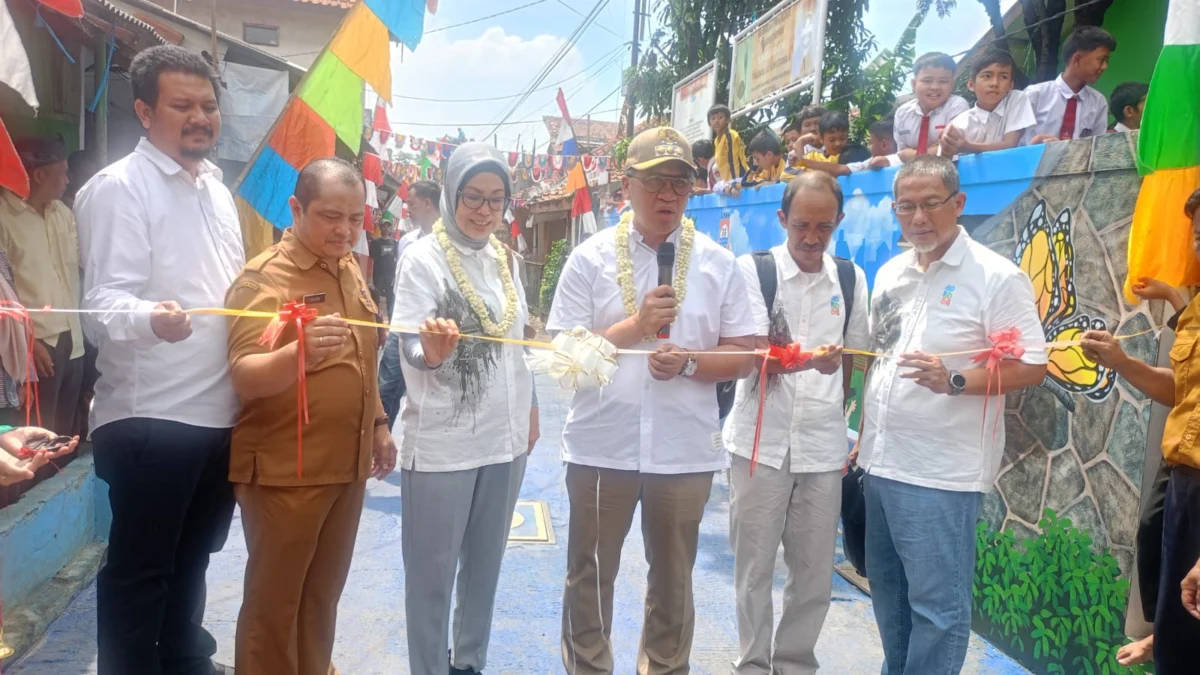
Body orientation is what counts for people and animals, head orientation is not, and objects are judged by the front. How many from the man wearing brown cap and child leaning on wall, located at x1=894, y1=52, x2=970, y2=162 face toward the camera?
2

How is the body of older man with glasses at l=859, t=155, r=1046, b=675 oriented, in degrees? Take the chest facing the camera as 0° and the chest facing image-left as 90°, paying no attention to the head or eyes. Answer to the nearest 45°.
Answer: approximately 45°

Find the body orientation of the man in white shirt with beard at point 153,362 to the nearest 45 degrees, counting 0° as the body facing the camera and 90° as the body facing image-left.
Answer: approximately 315°

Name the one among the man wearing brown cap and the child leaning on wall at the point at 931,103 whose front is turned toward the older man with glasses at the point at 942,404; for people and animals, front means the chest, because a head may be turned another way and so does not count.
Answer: the child leaning on wall

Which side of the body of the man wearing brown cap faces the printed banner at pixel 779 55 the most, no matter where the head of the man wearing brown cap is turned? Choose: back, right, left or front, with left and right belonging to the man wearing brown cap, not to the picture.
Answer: back

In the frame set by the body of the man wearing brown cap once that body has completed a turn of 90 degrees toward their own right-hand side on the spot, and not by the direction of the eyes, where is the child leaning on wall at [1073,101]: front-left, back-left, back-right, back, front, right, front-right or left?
back-right

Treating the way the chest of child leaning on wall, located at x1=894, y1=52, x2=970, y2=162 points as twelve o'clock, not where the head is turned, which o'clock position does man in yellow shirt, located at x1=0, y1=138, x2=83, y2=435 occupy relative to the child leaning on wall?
The man in yellow shirt is roughly at 2 o'clock from the child leaning on wall.

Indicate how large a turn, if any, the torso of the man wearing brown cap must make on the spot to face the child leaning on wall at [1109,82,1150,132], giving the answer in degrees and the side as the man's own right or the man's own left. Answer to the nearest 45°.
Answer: approximately 135° to the man's own left

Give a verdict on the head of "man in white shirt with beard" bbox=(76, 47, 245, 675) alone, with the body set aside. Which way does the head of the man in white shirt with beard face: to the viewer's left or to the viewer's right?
to the viewer's right
